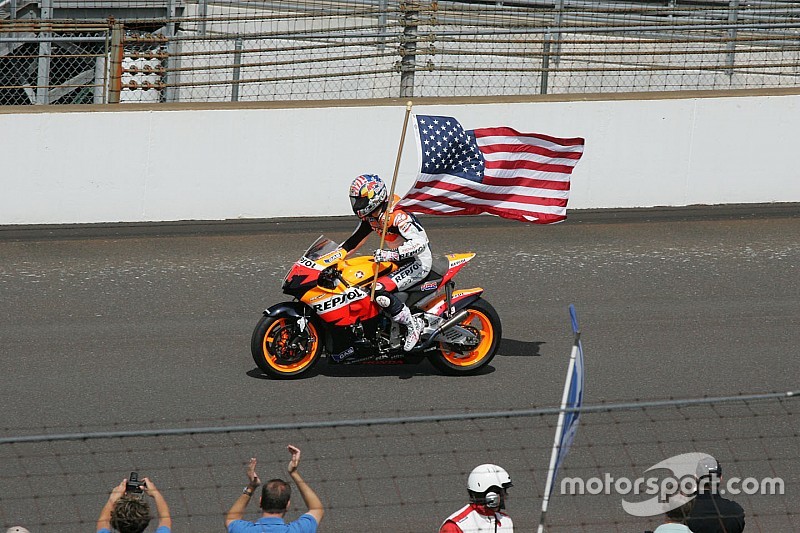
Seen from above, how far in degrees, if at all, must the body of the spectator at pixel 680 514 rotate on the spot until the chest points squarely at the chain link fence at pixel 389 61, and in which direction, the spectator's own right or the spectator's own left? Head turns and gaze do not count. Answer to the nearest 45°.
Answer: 0° — they already face it

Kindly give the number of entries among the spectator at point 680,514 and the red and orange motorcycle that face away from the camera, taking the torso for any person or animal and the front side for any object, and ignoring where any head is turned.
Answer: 1

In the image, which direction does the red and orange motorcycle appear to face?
to the viewer's left

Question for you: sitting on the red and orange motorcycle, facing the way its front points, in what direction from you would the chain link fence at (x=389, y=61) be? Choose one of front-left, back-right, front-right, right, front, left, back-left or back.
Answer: right

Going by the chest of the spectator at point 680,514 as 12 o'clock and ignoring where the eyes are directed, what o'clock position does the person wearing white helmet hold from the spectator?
The person wearing white helmet is roughly at 9 o'clock from the spectator.

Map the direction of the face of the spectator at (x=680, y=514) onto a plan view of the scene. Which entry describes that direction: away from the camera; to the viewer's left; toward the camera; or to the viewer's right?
away from the camera

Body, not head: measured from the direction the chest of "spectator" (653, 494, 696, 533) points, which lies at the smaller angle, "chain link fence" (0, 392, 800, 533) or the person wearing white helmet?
the chain link fence

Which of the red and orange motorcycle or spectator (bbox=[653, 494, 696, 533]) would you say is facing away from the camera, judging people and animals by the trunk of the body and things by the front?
the spectator

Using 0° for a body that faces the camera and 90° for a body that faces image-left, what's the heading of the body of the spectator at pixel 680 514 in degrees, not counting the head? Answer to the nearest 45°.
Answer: approximately 180°

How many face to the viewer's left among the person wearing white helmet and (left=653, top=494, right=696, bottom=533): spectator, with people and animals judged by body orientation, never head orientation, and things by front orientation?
0

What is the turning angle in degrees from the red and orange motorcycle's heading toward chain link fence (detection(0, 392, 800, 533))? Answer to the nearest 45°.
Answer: approximately 90° to its left

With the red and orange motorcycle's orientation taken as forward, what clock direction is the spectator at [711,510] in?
The spectator is roughly at 8 o'clock from the red and orange motorcycle.

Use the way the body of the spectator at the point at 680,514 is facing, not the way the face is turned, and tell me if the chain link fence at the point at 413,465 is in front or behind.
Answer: in front

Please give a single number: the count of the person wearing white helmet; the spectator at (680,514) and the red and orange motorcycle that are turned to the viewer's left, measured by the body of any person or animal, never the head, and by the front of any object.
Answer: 1
